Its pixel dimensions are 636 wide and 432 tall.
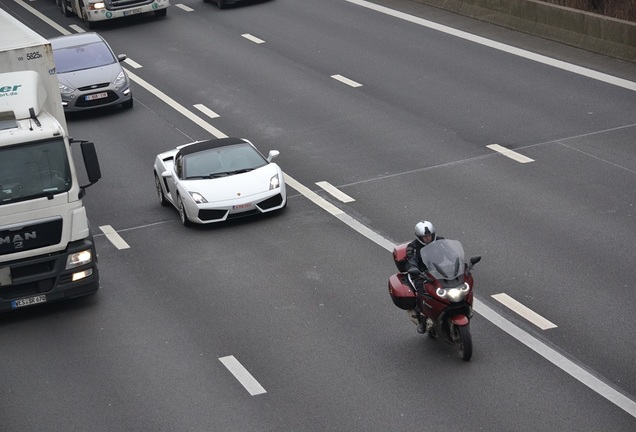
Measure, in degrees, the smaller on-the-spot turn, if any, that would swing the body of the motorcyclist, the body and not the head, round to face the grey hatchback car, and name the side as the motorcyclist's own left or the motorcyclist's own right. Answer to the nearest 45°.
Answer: approximately 180°

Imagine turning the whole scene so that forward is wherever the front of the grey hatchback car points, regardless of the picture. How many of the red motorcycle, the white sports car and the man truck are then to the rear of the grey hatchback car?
0

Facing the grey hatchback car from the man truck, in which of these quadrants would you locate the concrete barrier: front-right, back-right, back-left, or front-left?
front-right

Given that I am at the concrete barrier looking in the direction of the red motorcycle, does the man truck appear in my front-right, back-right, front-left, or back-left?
front-right

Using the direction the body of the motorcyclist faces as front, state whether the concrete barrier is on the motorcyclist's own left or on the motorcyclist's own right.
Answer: on the motorcyclist's own left

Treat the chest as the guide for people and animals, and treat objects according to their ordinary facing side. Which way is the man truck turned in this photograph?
toward the camera

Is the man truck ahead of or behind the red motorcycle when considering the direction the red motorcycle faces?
behind

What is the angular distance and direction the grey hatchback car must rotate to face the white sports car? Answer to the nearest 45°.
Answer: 0° — it already faces it

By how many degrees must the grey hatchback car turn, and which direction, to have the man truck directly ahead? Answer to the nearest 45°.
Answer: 0° — it already faces it

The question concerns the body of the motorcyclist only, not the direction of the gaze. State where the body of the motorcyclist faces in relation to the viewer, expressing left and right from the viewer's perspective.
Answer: facing the viewer and to the right of the viewer

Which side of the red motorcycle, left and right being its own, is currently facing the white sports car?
back

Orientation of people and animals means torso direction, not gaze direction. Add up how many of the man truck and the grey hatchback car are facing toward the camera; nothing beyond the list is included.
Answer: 2

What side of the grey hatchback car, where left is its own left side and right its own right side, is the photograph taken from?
front

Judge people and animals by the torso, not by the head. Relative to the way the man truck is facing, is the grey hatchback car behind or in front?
behind
